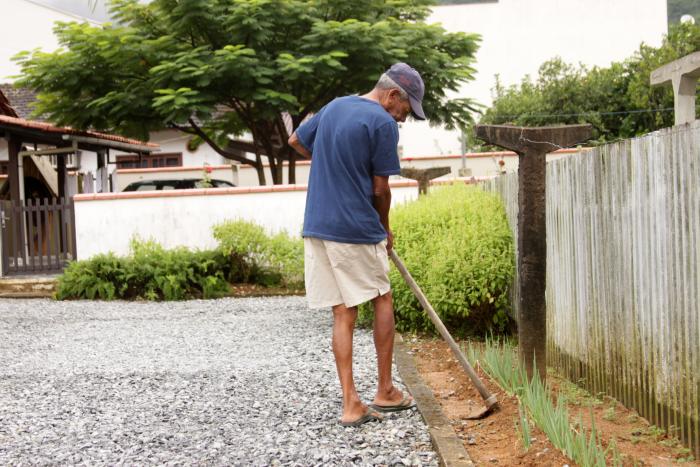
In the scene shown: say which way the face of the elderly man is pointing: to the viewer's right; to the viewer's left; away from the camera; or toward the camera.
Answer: to the viewer's right

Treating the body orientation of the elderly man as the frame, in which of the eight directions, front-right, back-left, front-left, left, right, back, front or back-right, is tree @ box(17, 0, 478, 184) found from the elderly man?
front-left

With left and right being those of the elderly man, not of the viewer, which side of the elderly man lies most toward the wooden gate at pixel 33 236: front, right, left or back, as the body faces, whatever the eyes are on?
left

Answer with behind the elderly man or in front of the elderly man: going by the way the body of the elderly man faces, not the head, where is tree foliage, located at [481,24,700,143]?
in front

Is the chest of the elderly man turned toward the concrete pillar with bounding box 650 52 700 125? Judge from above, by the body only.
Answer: yes

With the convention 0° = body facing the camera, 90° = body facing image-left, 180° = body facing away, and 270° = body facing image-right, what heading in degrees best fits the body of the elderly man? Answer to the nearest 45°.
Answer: approximately 225°

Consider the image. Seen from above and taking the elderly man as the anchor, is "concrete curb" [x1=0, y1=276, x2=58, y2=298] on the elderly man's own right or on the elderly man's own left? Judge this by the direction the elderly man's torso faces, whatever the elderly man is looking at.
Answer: on the elderly man's own left

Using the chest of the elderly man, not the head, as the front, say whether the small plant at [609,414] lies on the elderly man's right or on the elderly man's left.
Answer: on the elderly man's right

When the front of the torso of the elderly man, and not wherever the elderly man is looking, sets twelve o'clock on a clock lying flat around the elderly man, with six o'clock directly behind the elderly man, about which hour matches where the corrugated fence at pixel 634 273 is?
The corrugated fence is roughly at 2 o'clock from the elderly man.
